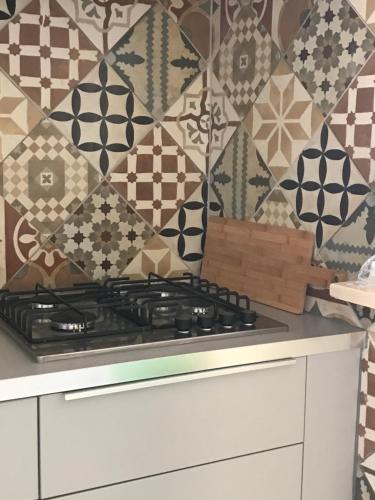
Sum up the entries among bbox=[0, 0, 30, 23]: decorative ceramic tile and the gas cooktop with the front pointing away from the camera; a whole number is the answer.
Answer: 0

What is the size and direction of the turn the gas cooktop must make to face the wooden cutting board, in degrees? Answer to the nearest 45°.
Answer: approximately 90° to its left

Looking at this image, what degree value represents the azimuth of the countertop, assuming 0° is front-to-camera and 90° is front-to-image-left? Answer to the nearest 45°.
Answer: approximately 315°

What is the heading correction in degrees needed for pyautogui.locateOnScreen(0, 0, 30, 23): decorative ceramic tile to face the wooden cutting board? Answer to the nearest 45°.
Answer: approximately 90° to its left

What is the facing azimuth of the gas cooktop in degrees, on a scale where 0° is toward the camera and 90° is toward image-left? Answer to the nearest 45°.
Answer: approximately 315°
